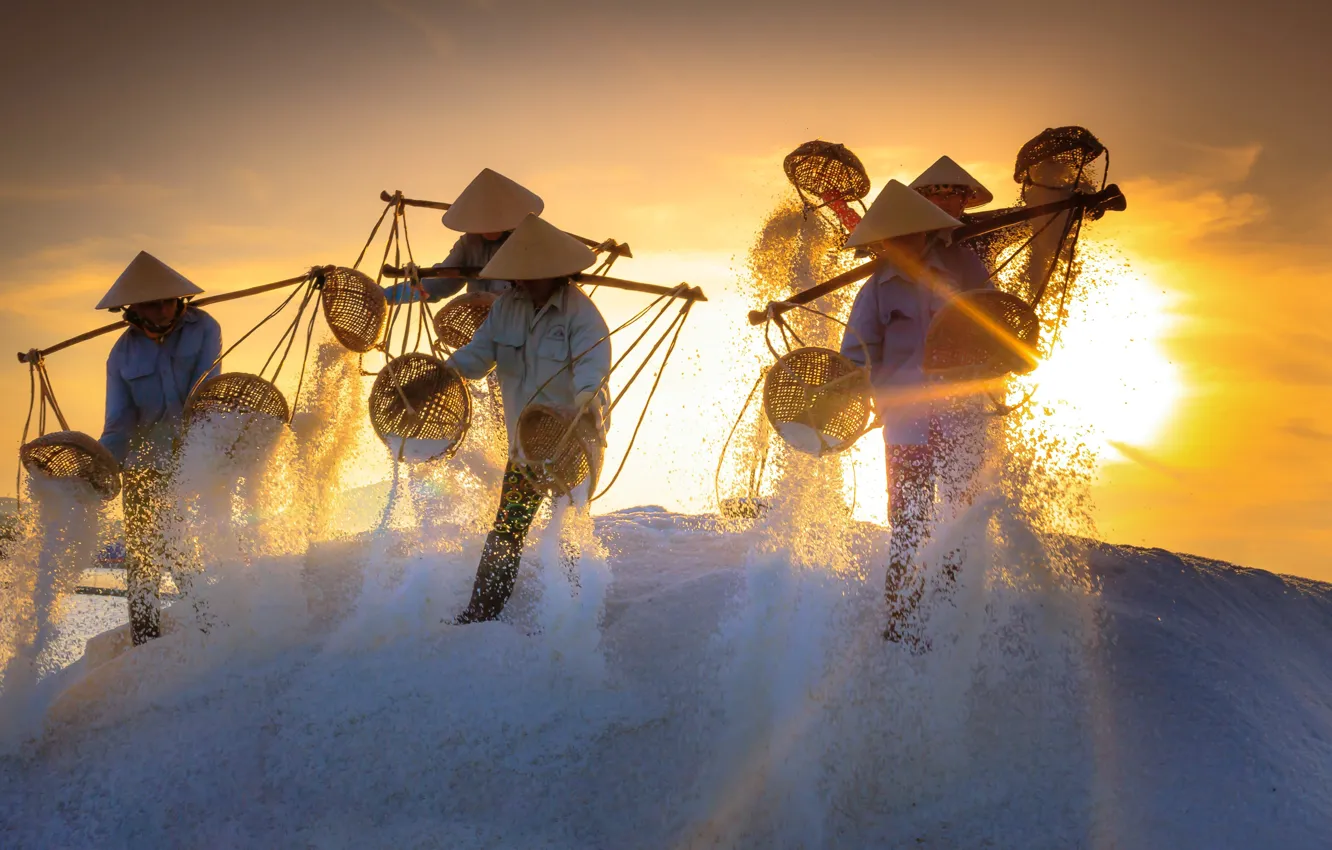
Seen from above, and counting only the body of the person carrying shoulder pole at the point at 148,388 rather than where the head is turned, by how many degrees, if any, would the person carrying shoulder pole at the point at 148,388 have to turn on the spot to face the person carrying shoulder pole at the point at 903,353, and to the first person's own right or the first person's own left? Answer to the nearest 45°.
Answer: approximately 45° to the first person's own left

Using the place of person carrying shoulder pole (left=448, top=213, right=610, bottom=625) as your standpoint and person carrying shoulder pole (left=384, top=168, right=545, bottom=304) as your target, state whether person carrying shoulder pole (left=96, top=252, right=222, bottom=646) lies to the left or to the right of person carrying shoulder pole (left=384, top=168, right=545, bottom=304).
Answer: left

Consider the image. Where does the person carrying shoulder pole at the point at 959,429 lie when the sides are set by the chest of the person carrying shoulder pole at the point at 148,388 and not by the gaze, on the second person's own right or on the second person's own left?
on the second person's own left

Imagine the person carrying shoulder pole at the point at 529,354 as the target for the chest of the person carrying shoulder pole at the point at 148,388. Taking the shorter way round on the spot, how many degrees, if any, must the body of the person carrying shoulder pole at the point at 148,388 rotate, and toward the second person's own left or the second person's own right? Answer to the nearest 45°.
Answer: approximately 45° to the second person's own left

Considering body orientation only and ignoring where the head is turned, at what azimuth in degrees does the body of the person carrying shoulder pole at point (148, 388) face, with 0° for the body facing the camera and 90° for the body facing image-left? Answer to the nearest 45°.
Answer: approximately 0°

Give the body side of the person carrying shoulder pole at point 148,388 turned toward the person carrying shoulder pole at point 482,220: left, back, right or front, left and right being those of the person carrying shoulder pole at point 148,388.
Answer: left
